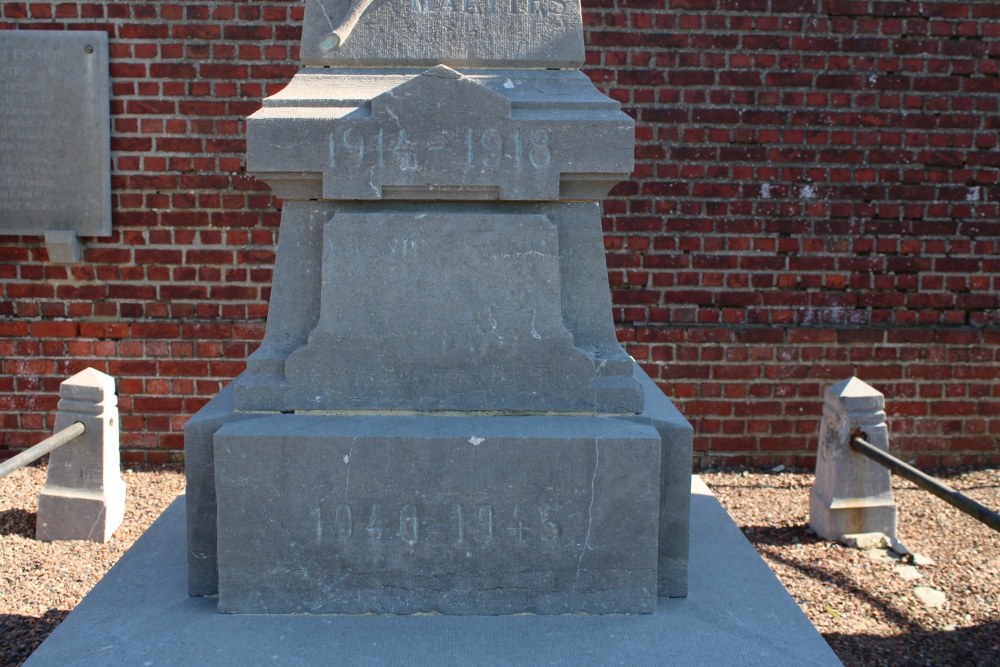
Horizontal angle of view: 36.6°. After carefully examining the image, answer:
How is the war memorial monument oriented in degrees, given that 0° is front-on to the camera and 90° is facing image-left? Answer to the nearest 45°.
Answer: approximately 0°

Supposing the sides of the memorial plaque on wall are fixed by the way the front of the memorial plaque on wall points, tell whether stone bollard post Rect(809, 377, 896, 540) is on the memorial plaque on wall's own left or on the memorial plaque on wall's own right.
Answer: on the memorial plaque on wall's own left

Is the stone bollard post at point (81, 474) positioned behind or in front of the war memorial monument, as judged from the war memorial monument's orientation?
behind

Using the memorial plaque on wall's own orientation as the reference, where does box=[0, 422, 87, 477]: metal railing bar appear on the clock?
The metal railing bar is roughly at 12 o'clock from the memorial plaque on wall.

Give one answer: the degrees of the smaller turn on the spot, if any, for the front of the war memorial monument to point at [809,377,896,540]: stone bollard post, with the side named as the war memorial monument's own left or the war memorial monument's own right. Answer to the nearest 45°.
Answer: approximately 135° to the war memorial monument's own left

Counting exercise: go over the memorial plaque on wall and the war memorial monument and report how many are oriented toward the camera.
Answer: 2
